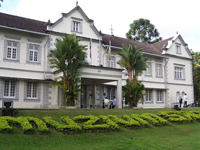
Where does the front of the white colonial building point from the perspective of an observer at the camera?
facing the viewer and to the right of the viewer

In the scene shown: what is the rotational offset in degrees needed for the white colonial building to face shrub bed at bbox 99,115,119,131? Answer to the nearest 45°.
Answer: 0° — it already faces it

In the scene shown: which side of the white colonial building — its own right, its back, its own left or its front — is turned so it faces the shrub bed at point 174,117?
front

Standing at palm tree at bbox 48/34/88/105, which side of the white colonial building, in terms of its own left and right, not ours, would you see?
front

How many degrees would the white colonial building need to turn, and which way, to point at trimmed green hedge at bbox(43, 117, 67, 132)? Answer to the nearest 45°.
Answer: approximately 45° to its right

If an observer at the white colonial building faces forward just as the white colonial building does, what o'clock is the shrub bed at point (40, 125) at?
The shrub bed is roughly at 1 o'clock from the white colonial building.

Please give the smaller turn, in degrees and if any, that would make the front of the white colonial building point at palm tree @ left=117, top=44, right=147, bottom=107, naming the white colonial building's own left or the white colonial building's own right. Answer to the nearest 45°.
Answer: approximately 45° to the white colonial building's own left

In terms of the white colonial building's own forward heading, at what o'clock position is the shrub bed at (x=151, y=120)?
The shrub bed is roughly at 12 o'clock from the white colonial building.
